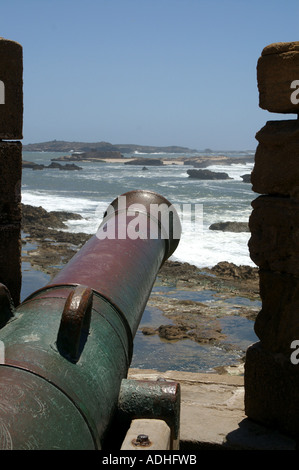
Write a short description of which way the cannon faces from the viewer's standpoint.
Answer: facing away from the viewer and to the right of the viewer

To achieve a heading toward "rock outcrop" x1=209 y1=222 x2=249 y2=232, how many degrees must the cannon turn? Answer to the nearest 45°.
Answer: approximately 45° to its left
